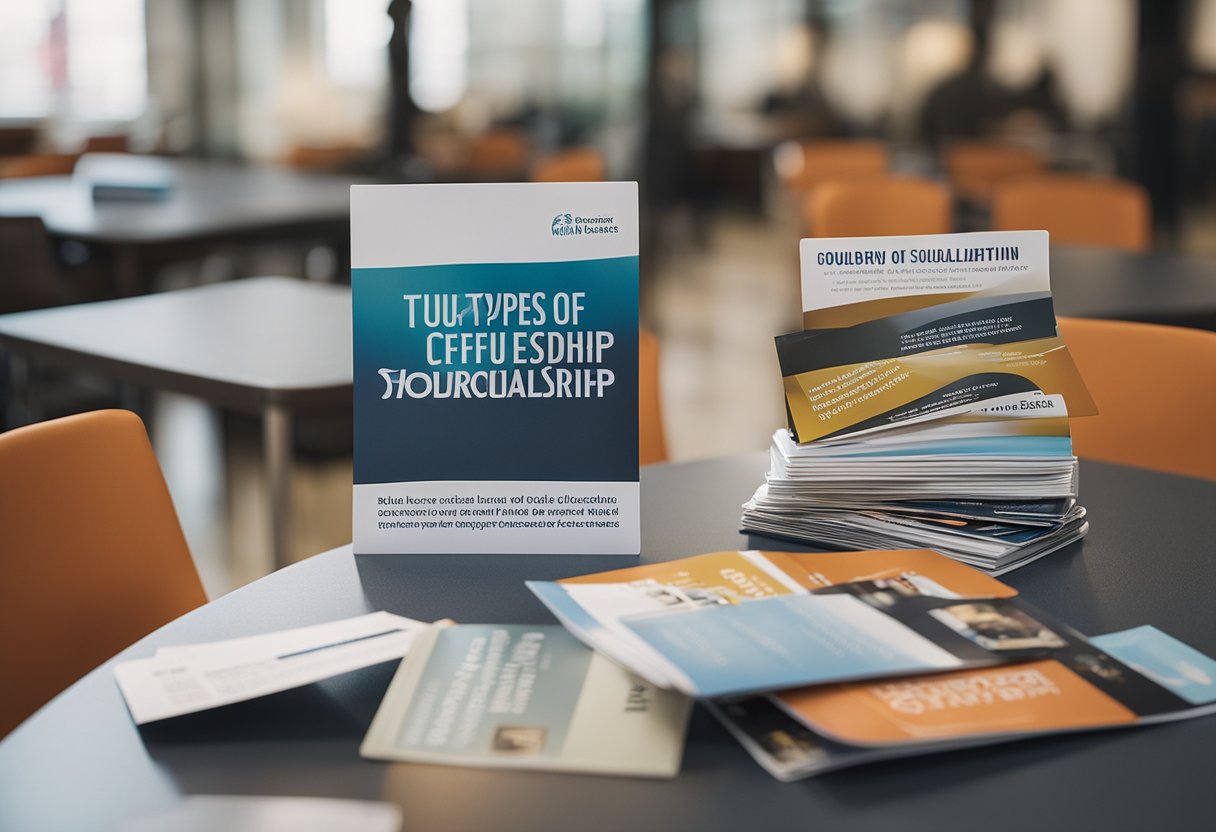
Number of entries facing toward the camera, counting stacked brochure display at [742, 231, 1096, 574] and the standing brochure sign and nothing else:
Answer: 2

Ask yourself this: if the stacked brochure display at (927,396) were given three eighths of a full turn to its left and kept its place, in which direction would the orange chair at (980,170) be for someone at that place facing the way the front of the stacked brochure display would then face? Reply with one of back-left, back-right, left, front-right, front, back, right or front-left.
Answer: front-left

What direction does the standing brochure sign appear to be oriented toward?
toward the camera

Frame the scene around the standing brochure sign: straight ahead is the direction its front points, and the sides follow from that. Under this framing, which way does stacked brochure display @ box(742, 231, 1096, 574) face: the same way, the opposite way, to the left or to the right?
the same way

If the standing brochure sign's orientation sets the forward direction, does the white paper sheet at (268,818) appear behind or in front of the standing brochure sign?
in front

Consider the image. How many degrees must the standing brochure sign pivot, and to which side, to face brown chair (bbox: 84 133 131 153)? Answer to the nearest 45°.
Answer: approximately 180°

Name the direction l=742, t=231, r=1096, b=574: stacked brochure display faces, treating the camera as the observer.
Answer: facing the viewer

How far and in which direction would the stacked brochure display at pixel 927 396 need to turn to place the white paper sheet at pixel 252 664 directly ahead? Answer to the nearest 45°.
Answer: approximately 45° to its right

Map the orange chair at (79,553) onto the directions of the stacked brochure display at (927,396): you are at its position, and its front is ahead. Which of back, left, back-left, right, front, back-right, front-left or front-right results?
right
